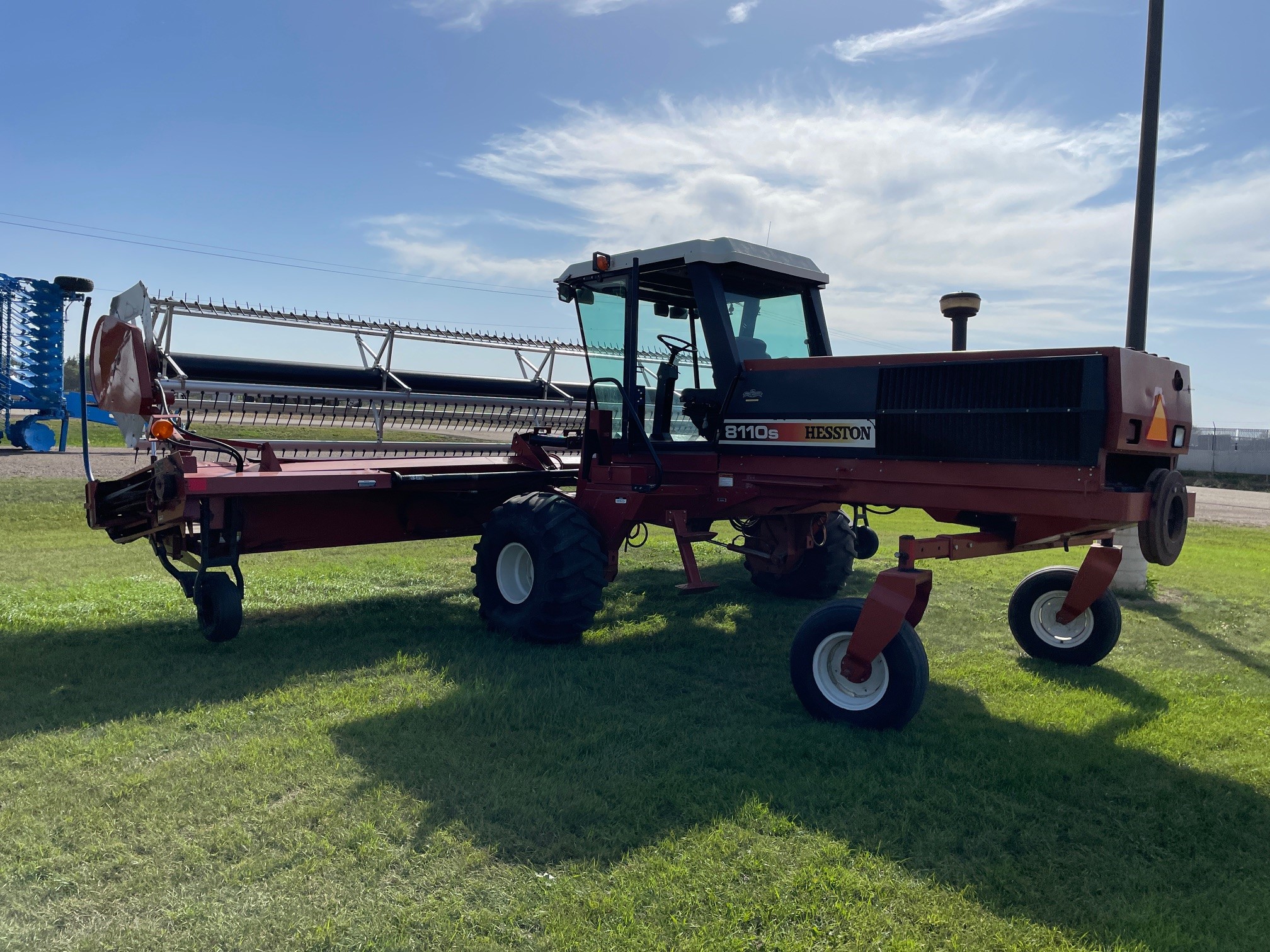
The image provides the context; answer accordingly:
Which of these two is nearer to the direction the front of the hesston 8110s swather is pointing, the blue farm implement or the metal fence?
the blue farm implement

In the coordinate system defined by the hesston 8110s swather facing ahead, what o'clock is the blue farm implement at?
The blue farm implement is roughly at 12 o'clock from the hesston 8110s swather.

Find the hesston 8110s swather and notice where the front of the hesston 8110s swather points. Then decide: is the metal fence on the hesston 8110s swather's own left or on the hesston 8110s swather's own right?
on the hesston 8110s swather's own right

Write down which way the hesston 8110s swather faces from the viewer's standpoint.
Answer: facing away from the viewer and to the left of the viewer
